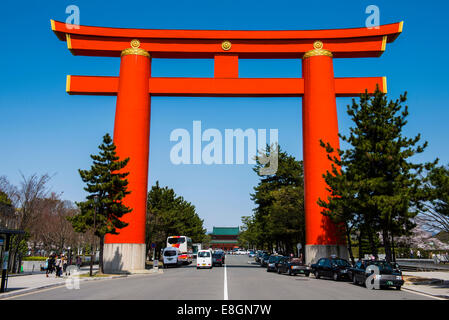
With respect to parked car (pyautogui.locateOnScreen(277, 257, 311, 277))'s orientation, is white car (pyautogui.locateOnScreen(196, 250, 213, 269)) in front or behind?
behind

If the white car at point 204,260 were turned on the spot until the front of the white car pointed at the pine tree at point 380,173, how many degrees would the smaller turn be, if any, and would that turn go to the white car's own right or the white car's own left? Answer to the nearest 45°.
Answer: approximately 135° to the white car's own right

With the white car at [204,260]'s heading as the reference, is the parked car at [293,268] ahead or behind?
behind

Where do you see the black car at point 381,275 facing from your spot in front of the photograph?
facing the viewer and to the right of the viewer

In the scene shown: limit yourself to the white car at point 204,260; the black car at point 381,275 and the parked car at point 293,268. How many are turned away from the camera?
1

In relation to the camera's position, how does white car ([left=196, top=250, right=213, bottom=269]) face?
facing away from the viewer

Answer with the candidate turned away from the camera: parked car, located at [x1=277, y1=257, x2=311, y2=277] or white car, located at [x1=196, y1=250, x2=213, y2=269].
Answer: the white car

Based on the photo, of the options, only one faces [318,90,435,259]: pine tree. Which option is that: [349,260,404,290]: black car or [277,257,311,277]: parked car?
the parked car

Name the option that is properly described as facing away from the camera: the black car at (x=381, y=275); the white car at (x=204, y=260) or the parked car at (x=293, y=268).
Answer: the white car

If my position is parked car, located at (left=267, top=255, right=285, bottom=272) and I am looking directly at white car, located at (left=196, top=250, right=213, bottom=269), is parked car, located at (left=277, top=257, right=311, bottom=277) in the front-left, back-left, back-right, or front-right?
back-left

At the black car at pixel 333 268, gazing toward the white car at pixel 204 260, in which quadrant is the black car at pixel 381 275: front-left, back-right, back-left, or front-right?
back-left
